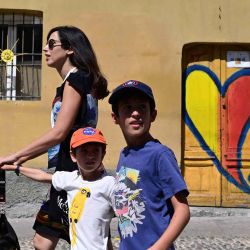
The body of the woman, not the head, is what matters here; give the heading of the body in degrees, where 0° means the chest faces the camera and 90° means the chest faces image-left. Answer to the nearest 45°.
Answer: approximately 90°

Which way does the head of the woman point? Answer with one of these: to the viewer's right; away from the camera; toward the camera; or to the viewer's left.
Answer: to the viewer's left

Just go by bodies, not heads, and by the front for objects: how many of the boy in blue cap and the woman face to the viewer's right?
0

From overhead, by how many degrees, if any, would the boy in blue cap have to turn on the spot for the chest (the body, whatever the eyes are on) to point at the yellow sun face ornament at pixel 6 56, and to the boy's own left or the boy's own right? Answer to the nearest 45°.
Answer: approximately 90° to the boy's own right

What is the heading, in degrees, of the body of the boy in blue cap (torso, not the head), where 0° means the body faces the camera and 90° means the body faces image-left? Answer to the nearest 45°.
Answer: approximately 45°

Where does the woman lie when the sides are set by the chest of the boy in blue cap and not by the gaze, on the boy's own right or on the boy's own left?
on the boy's own right
